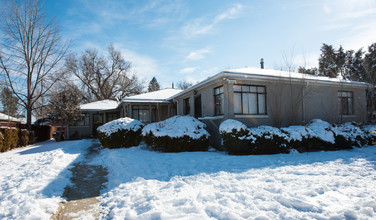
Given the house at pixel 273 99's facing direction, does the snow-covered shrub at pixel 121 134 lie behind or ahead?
ahead

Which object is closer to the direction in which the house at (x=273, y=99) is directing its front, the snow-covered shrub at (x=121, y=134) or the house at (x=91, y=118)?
the snow-covered shrub

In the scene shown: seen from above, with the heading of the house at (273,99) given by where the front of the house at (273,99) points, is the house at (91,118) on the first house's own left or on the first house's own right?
on the first house's own right

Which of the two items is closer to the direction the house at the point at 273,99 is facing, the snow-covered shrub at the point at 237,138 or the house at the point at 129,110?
the snow-covered shrub

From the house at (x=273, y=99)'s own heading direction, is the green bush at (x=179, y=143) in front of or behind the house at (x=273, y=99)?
in front

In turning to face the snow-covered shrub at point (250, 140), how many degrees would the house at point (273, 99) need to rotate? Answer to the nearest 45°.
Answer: approximately 45° to its left

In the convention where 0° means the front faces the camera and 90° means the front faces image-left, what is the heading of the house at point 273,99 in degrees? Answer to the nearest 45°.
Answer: approximately 45°

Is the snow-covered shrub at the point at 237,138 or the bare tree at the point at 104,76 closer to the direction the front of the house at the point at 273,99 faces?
the snow-covered shrub

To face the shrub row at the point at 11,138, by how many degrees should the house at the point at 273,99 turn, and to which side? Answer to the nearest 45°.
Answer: approximately 45° to its right

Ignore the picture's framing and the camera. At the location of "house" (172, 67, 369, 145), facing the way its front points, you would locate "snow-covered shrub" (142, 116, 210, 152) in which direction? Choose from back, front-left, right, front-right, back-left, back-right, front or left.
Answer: front
